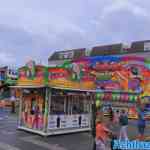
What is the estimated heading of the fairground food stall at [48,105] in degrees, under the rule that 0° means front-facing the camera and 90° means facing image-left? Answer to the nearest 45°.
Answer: approximately 315°

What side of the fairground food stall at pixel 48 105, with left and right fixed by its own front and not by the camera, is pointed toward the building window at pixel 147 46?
left
